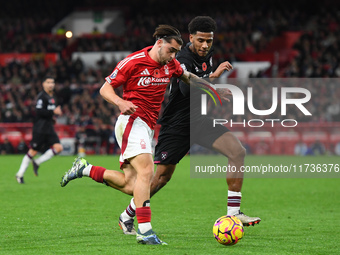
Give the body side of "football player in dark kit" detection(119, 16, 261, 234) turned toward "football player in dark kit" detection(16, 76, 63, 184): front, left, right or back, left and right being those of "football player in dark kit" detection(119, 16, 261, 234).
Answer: back

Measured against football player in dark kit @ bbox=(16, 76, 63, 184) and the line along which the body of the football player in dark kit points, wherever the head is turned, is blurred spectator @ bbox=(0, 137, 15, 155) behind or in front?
behind

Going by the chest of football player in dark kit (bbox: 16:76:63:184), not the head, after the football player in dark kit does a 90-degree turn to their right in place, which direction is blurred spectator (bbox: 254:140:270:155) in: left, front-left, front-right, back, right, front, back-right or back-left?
back

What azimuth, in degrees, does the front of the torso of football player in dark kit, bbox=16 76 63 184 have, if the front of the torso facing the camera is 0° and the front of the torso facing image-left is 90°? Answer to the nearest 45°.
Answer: approximately 315°

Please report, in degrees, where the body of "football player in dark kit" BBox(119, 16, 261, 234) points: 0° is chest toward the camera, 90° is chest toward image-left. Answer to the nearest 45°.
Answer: approximately 315°

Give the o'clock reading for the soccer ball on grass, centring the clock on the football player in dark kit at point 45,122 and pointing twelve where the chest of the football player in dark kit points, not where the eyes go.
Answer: The soccer ball on grass is roughly at 1 o'clock from the football player in dark kit.

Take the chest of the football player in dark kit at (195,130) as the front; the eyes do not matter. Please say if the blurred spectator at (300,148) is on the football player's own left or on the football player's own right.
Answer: on the football player's own left
